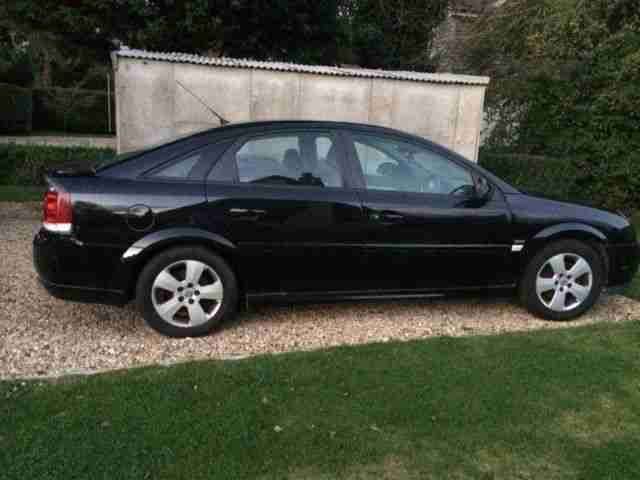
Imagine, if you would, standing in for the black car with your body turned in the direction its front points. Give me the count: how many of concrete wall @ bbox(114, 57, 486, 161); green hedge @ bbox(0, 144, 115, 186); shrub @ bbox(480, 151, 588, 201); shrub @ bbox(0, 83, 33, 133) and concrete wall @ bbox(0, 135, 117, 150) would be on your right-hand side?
0

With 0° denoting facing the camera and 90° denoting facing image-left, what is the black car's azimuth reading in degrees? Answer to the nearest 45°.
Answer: approximately 270°

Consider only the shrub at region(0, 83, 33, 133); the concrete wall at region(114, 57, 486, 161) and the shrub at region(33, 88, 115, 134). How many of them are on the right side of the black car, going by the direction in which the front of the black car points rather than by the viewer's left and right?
0

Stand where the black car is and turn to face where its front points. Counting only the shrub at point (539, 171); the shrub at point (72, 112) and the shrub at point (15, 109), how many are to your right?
0

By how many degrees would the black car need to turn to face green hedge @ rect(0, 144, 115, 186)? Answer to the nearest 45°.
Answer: approximately 135° to its left

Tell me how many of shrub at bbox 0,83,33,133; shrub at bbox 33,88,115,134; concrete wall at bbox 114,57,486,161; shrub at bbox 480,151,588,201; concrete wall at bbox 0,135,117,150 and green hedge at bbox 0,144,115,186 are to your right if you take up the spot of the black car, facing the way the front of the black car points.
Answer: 0

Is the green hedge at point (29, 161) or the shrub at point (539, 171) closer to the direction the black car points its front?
the shrub

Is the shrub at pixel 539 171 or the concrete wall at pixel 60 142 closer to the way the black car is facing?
the shrub

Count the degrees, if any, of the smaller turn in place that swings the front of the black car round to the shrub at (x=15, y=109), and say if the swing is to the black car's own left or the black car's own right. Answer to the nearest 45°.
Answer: approximately 135° to the black car's own left

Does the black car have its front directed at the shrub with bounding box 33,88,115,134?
no

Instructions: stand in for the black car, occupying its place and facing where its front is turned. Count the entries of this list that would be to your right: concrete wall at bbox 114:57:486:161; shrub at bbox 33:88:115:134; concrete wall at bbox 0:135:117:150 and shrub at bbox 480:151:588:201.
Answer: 0

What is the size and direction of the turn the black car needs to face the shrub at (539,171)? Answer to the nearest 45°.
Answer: approximately 45° to its left

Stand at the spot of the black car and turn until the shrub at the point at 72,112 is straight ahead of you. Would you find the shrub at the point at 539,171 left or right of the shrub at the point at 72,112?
right

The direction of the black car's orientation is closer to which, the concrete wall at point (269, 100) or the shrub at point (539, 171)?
the shrub

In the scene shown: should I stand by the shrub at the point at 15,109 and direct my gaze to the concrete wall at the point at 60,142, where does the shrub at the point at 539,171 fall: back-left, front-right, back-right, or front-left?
front-left

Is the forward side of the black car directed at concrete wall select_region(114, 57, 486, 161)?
no

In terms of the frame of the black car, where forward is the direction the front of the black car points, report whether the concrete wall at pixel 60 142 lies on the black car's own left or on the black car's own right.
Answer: on the black car's own left
